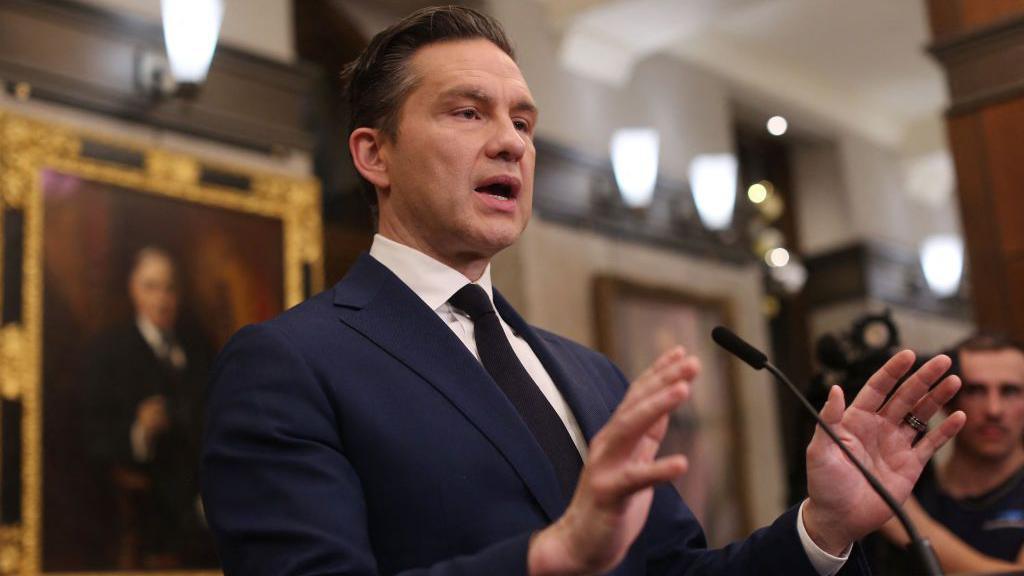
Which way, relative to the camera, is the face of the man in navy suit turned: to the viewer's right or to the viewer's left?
to the viewer's right

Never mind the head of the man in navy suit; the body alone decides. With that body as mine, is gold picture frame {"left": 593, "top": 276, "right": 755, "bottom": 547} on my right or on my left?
on my left

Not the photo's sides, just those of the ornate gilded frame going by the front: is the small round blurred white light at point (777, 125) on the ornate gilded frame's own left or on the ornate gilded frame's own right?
on the ornate gilded frame's own left

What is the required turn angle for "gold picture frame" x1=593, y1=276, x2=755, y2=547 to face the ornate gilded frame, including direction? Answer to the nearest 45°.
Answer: approximately 90° to its right

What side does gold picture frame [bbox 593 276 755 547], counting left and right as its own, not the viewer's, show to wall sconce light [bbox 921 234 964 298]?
left

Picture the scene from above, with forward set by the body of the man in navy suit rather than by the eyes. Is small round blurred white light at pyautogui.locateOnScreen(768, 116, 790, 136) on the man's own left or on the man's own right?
on the man's own left

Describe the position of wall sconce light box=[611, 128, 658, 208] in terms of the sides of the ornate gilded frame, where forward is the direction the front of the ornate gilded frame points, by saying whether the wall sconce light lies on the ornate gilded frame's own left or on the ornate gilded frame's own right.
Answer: on the ornate gilded frame's own left
